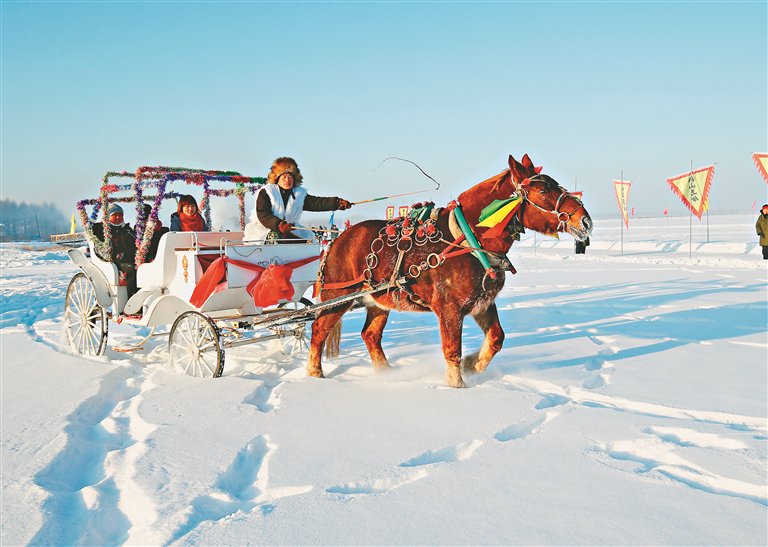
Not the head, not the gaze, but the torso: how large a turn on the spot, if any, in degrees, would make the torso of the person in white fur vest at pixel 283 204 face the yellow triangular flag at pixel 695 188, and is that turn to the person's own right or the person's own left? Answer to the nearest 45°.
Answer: approximately 90° to the person's own left

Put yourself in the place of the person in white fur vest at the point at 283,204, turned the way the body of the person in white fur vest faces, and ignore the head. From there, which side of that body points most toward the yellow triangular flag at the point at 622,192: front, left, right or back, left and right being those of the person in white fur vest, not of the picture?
left

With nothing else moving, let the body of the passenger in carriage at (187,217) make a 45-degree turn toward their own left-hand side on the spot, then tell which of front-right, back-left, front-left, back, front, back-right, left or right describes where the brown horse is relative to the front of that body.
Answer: front-right

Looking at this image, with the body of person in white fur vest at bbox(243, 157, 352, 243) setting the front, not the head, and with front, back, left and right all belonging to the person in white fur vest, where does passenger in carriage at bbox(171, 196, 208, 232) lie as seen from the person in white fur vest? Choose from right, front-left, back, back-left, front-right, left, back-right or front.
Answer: back

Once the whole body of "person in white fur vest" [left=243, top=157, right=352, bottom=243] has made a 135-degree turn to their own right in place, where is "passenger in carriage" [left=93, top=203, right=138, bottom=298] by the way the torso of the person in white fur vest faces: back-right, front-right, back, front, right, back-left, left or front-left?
front-right

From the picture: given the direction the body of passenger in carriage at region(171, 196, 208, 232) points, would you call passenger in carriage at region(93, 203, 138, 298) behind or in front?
behind

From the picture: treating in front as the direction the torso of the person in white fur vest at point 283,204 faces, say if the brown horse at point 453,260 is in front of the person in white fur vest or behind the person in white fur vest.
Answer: in front

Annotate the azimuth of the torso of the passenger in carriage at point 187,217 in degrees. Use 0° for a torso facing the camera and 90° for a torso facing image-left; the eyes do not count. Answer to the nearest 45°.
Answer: approximately 315°

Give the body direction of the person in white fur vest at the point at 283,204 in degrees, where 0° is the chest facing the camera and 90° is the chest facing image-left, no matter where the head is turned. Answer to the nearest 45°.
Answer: approximately 315°

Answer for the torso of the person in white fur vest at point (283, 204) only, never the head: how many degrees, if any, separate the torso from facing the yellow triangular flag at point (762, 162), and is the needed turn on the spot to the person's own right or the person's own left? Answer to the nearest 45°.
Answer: approximately 90° to the person's own left
